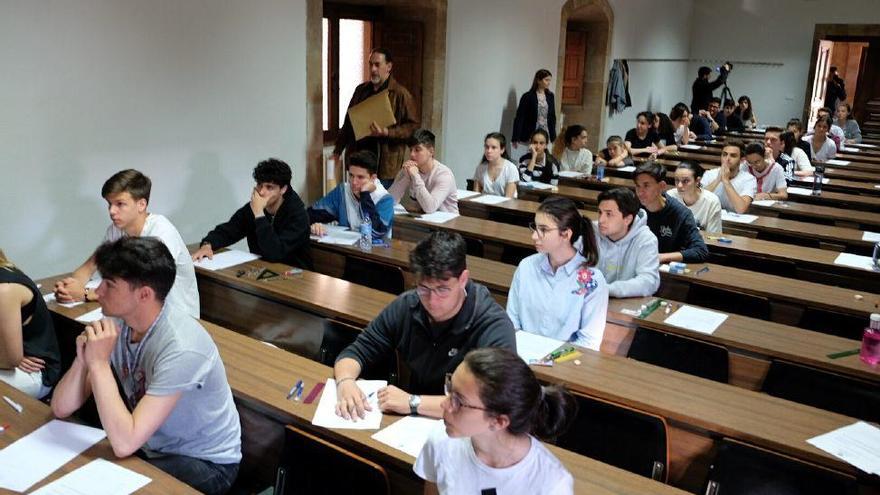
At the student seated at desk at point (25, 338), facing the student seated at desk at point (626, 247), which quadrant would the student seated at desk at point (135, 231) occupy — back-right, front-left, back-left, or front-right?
front-left

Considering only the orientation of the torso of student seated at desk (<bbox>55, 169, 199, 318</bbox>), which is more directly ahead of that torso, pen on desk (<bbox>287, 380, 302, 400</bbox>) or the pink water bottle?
the pen on desk

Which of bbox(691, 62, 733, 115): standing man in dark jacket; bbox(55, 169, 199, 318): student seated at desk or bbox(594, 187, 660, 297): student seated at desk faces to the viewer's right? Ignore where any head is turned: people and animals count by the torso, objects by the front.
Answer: the standing man in dark jacket

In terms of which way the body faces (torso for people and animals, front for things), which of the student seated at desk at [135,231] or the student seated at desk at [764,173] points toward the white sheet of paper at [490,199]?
the student seated at desk at [764,173]

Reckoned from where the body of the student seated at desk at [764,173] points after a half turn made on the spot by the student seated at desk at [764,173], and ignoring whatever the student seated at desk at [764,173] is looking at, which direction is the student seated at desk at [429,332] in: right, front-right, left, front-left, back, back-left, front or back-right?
back-right

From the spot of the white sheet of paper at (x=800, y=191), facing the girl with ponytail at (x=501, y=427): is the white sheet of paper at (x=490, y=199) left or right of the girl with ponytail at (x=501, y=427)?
right

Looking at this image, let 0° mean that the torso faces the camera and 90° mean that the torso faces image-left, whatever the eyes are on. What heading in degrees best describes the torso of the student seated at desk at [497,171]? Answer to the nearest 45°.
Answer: approximately 45°

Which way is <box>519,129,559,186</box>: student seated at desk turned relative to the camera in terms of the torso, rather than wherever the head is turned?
toward the camera

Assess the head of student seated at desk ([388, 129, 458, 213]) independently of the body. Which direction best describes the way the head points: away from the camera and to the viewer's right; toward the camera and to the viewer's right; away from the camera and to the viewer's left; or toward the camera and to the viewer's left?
toward the camera and to the viewer's left

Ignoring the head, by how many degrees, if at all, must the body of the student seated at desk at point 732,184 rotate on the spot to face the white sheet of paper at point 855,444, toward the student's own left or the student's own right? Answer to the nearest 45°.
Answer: approximately 45° to the student's own left

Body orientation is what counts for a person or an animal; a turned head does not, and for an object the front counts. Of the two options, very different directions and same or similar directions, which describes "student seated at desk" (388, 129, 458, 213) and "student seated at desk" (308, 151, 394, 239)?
same or similar directions

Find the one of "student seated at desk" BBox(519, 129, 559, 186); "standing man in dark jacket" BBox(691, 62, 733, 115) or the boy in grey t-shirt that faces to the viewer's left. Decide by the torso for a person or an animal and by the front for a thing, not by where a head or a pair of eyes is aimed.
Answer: the boy in grey t-shirt

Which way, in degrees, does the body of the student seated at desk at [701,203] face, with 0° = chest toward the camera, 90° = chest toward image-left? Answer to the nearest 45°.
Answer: approximately 45°

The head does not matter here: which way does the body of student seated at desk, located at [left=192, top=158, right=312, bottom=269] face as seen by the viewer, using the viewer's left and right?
facing the viewer and to the left of the viewer

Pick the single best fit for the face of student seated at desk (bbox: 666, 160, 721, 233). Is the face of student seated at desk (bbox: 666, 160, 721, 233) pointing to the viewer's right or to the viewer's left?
to the viewer's left

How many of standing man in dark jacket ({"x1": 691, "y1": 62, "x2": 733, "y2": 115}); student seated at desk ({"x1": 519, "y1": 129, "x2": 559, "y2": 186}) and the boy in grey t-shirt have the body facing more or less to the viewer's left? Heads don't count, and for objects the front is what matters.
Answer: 1

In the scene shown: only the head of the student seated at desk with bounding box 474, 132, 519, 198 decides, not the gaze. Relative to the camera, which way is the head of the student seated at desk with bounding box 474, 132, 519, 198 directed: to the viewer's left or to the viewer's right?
to the viewer's left

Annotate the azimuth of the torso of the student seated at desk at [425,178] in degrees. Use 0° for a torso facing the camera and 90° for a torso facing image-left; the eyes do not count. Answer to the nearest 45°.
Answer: approximately 45°

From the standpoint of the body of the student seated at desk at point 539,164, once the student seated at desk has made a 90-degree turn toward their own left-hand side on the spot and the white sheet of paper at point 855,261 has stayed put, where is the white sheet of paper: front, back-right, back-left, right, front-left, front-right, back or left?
front-right
